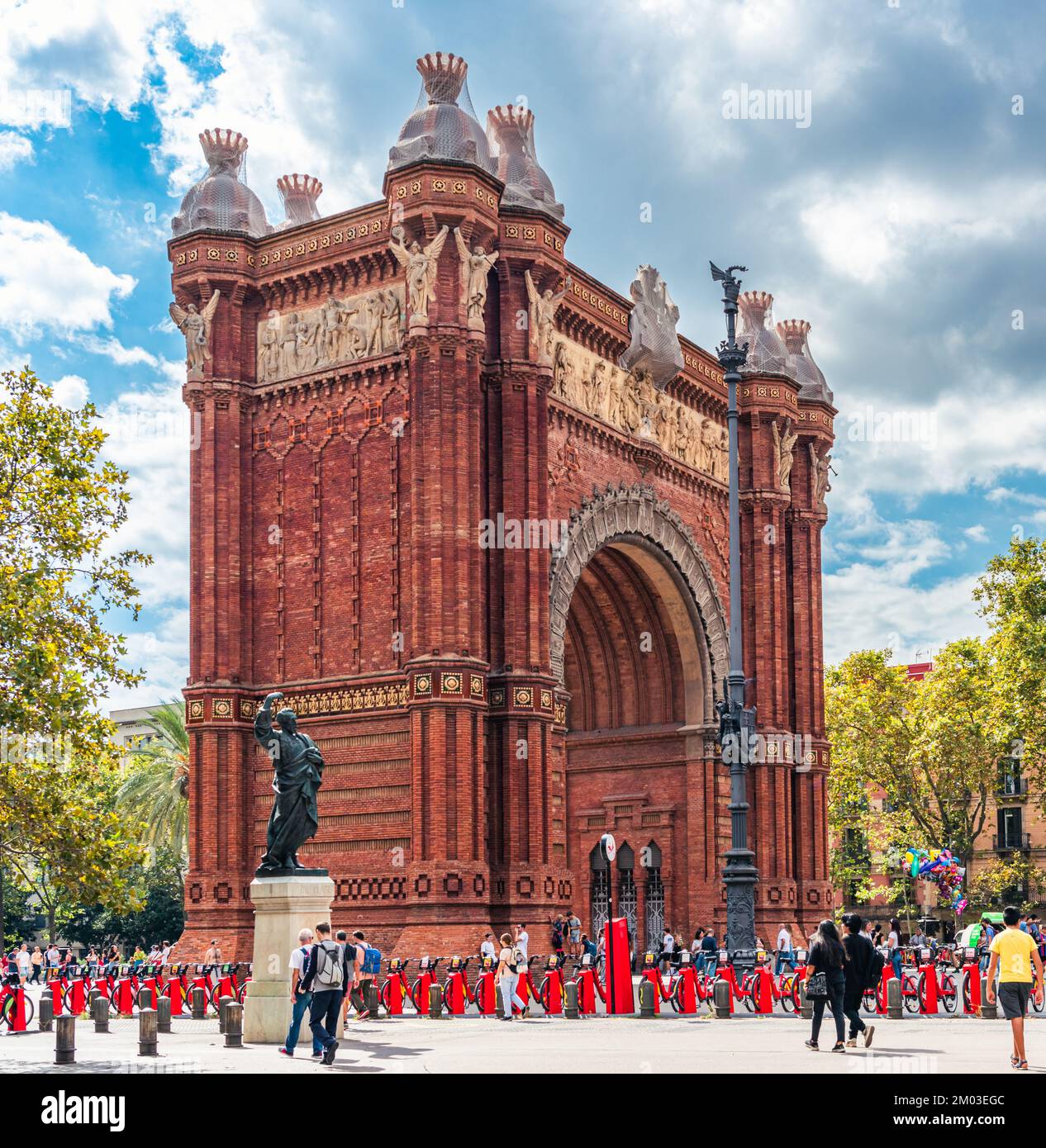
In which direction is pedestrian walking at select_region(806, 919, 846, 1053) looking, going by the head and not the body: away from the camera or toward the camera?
away from the camera

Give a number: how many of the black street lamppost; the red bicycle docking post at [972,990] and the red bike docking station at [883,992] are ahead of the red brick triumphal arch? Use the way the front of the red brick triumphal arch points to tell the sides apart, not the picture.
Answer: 3

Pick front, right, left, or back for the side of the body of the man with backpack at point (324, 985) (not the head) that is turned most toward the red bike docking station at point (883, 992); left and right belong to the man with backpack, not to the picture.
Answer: right

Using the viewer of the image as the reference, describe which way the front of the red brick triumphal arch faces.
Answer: facing the viewer and to the right of the viewer

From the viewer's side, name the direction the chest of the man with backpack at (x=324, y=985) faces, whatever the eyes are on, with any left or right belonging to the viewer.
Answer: facing away from the viewer and to the left of the viewer

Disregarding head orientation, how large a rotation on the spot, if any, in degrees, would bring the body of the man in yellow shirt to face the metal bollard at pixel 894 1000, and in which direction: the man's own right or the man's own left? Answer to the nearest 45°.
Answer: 0° — they already face it

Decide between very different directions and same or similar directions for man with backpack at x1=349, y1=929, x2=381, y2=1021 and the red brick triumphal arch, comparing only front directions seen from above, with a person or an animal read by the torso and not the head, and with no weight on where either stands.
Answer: very different directions
